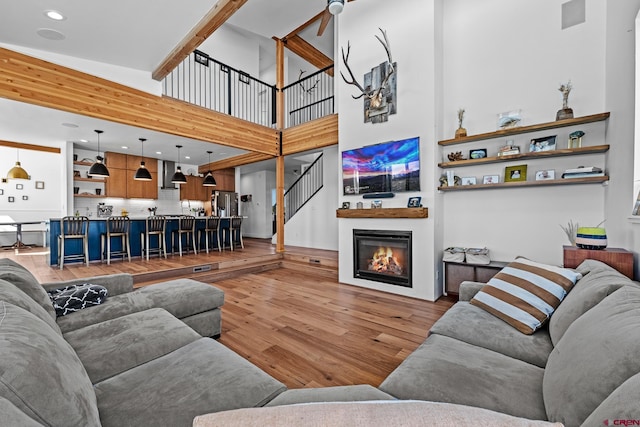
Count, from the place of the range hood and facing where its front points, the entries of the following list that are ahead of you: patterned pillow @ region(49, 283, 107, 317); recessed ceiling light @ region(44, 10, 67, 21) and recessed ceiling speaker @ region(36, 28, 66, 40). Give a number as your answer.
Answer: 3

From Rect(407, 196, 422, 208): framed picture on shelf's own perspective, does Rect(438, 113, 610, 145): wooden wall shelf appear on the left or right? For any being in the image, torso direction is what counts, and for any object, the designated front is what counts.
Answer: on its left

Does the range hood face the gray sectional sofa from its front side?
yes

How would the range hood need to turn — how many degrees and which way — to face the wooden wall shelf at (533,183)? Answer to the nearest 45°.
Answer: approximately 45° to its left

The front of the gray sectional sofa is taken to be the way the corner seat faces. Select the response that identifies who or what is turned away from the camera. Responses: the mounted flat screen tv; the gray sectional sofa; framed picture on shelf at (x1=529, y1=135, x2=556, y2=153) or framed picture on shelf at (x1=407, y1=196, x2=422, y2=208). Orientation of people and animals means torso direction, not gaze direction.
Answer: the gray sectional sofa

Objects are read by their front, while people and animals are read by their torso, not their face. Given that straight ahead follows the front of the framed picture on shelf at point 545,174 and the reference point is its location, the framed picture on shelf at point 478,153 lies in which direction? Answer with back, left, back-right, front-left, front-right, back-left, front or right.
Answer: right

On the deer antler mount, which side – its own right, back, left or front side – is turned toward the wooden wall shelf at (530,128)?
left

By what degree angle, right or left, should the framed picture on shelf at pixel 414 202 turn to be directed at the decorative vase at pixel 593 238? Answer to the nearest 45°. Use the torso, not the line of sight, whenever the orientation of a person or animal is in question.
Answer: approximately 90° to its left

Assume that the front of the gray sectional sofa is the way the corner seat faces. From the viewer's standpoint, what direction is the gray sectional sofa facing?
away from the camera

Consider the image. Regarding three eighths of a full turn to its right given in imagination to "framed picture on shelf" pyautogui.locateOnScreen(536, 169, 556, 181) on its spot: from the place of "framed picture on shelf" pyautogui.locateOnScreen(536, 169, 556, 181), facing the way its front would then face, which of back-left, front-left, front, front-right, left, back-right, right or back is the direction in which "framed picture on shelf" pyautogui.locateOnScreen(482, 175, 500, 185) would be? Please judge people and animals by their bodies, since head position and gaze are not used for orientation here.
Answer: front-left

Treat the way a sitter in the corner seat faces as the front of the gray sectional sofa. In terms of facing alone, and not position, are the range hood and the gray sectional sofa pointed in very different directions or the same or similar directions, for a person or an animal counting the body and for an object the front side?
very different directions

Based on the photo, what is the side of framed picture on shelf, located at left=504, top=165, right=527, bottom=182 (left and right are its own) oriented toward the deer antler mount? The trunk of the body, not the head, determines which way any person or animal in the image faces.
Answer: right

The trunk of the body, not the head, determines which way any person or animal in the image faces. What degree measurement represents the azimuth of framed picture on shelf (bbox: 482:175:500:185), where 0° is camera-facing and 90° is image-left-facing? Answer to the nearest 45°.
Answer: approximately 0°
